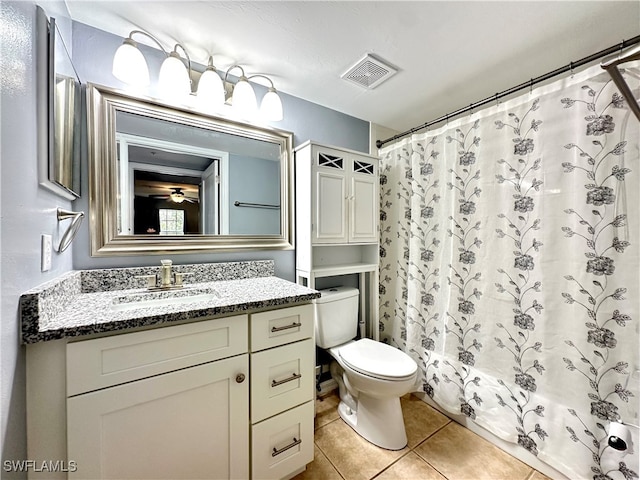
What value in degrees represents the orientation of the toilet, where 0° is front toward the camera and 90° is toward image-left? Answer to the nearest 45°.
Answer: approximately 315°

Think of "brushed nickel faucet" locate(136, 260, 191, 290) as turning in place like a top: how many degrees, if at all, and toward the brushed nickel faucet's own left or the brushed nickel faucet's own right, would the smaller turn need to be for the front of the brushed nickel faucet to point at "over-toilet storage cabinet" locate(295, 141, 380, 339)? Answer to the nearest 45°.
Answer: approximately 90° to the brushed nickel faucet's own left

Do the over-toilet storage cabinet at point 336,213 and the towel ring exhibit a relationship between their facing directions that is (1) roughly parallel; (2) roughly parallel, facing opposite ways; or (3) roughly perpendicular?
roughly perpendicular

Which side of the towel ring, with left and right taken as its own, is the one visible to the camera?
right

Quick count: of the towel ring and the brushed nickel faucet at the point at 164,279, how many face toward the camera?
1

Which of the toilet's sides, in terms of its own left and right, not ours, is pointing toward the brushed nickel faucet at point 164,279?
right
